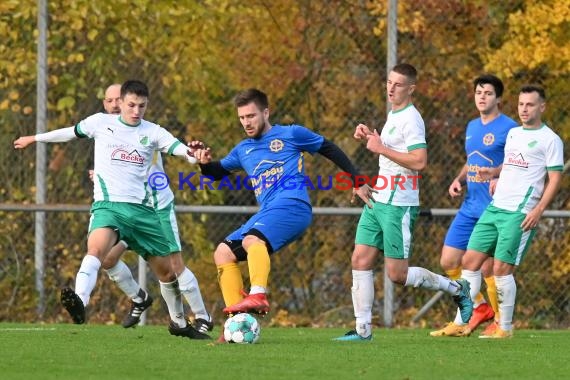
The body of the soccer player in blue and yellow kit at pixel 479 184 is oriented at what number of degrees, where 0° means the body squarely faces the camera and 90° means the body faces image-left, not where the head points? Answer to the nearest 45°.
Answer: approximately 45°

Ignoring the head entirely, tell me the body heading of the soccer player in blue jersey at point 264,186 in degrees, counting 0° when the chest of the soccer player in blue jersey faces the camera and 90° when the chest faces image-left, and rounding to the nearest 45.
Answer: approximately 45°
